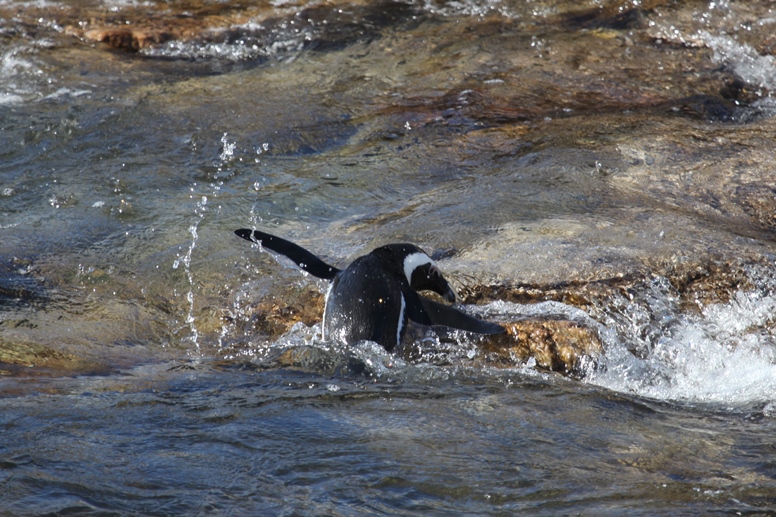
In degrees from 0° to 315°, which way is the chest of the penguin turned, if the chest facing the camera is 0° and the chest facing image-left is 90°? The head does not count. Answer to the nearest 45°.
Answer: approximately 225°

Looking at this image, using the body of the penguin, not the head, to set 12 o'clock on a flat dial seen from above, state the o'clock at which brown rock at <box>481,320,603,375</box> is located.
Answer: The brown rock is roughly at 2 o'clock from the penguin.

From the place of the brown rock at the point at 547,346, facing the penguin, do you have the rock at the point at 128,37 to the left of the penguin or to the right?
right
